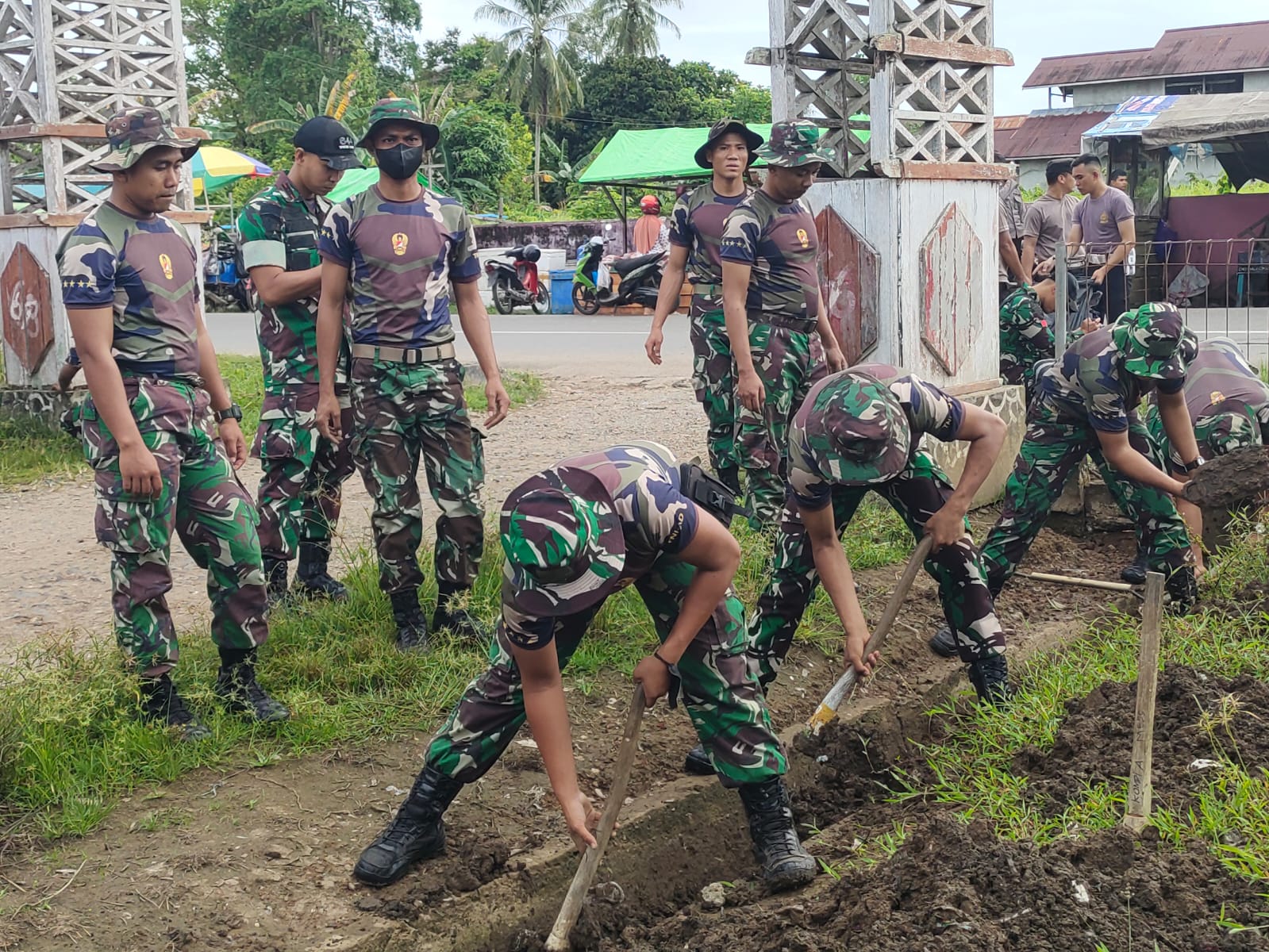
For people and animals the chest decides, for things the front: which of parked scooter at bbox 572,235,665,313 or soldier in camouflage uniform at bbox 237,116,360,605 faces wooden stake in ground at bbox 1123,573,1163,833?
the soldier in camouflage uniform

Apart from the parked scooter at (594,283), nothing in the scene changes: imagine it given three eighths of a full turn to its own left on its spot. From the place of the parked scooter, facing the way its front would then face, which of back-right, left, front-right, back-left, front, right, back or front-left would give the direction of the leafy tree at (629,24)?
back-left

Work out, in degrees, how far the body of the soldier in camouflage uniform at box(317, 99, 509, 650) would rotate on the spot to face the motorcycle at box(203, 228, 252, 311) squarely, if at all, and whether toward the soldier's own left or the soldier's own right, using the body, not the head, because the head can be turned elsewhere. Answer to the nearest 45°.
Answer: approximately 180°

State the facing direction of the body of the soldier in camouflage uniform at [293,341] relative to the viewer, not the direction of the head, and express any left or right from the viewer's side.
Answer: facing the viewer and to the right of the viewer

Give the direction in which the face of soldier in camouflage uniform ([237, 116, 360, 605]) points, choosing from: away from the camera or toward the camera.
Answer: toward the camera

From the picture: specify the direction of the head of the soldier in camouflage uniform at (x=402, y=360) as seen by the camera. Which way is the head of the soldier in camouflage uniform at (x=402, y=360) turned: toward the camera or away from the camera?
toward the camera

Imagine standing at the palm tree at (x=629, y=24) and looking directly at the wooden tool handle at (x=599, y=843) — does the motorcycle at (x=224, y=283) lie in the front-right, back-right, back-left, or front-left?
front-right

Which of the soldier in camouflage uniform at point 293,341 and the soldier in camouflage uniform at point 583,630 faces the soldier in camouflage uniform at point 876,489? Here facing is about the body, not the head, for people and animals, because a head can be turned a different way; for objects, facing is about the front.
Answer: the soldier in camouflage uniform at point 293,341

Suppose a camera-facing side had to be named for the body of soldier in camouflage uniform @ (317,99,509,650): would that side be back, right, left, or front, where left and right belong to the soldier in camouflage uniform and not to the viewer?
front

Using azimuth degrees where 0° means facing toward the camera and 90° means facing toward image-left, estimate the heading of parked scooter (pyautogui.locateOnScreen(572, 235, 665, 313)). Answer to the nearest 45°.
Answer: approximately 90°
